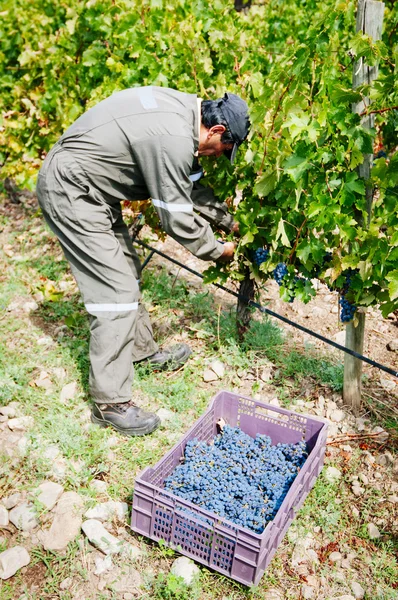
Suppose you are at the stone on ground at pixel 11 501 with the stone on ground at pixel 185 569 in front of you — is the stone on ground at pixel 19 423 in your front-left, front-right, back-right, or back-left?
back-left

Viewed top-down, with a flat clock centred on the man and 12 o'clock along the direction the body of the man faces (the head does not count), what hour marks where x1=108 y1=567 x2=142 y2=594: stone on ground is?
The stone on ground is roughly at 3 o'clock from the man.

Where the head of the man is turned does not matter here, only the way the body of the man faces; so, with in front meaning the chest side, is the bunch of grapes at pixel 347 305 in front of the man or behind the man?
in front

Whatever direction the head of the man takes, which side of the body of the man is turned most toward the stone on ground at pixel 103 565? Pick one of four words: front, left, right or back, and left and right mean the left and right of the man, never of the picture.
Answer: right

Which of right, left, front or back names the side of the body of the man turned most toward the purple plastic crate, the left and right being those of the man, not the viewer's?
right

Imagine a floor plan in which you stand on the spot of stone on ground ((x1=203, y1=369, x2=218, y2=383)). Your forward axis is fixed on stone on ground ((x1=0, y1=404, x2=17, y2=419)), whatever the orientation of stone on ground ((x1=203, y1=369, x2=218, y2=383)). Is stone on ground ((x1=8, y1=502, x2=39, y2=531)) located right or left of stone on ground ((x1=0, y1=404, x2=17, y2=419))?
left

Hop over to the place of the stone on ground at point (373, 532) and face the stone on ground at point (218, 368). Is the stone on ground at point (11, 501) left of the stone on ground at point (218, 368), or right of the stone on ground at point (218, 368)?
left

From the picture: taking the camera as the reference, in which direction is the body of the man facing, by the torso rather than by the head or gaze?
to the viewer's right

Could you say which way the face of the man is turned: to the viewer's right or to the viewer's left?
to the viewer's right

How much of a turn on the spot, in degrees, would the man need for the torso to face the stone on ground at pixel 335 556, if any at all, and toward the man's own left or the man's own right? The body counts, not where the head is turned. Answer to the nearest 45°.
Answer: approximately 45° to the man's own right

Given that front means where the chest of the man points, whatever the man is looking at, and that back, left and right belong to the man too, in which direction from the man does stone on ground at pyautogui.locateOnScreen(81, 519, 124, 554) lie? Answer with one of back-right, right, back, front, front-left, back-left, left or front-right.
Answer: right

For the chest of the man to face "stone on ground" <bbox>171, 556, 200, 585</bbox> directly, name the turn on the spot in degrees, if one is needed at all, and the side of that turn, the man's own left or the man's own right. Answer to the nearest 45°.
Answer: approximately 90° to the man's own right
